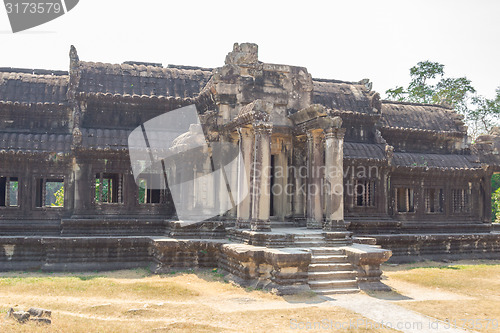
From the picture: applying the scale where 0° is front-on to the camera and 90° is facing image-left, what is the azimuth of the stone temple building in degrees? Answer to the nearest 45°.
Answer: approximately 315°
